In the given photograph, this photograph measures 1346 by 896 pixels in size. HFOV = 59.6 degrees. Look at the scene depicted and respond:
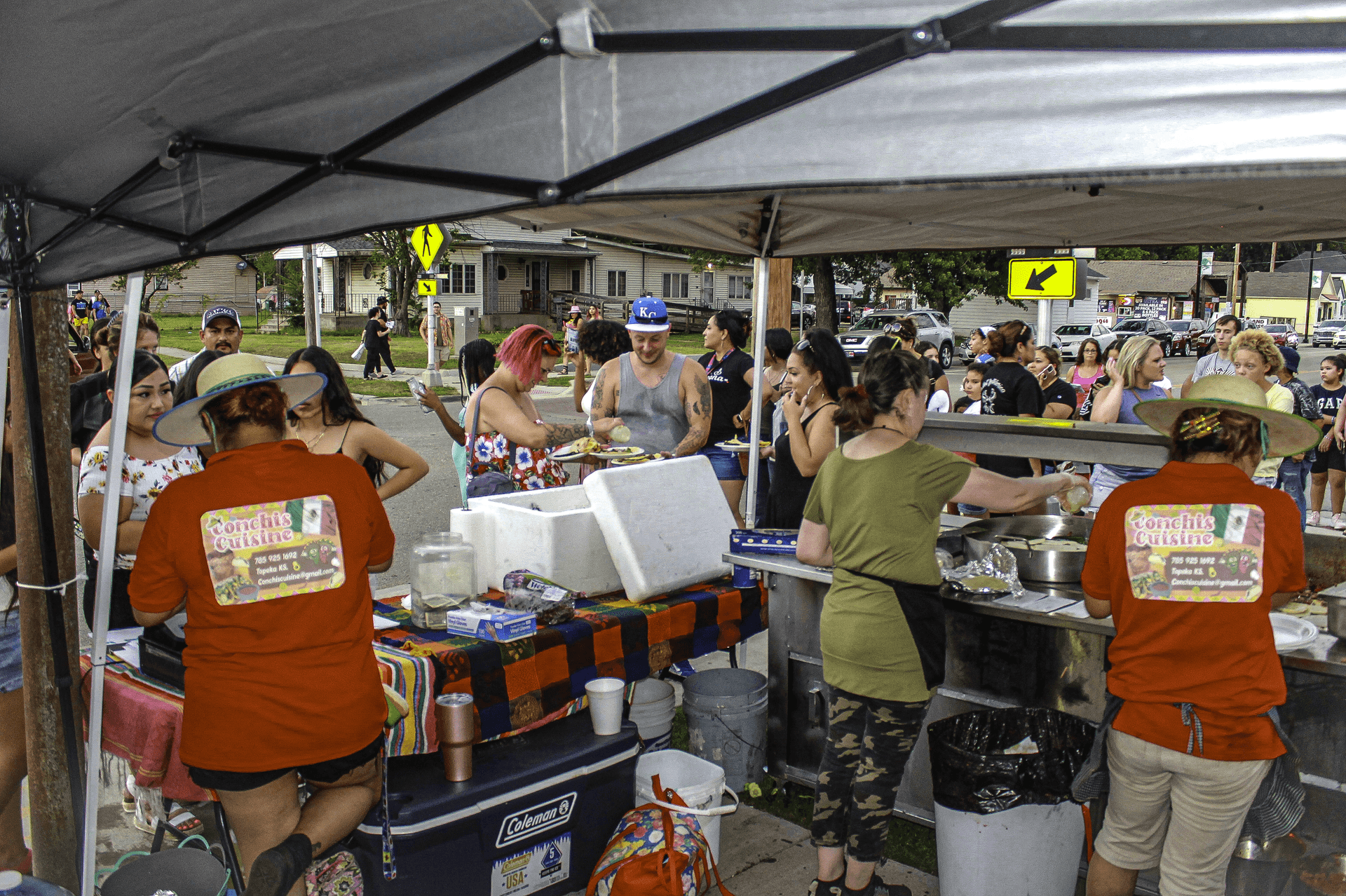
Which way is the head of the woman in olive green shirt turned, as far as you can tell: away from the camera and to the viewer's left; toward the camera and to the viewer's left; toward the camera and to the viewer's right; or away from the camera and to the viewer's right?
away from the camera and to the viewer's right

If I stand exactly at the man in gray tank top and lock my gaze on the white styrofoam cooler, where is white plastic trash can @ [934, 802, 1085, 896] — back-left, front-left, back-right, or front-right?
front-left

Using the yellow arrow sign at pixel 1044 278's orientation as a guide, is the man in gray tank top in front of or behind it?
in front

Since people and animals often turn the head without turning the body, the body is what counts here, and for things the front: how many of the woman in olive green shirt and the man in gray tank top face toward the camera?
1

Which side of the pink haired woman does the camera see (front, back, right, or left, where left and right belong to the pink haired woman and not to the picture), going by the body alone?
right

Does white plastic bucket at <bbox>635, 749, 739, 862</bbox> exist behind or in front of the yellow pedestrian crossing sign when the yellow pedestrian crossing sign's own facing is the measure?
in front

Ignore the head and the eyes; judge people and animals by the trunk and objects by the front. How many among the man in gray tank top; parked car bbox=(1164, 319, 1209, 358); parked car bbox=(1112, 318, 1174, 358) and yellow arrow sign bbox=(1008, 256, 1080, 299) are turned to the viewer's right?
0

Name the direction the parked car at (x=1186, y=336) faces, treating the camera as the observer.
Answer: facing the viewer and to the left of the viewer

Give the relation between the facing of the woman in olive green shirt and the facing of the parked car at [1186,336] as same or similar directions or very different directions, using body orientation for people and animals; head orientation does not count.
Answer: very different directions

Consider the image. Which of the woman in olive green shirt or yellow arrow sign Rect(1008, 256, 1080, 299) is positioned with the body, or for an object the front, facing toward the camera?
the yellow arrow sign

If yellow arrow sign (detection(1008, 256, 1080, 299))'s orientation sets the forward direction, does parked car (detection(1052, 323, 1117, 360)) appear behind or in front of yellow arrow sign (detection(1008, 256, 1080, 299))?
behind

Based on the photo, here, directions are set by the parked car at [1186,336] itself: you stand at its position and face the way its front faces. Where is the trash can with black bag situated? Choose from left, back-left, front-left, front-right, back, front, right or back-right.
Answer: front-left

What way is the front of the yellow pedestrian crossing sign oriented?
toward the camera

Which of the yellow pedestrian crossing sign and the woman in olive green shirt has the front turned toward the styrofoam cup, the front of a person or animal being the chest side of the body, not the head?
the yellow pedestrian crossing sign

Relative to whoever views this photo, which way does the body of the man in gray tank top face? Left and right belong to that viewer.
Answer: facing the viewer

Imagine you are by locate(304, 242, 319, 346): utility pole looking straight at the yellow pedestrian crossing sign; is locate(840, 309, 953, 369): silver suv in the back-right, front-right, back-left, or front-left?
front-left

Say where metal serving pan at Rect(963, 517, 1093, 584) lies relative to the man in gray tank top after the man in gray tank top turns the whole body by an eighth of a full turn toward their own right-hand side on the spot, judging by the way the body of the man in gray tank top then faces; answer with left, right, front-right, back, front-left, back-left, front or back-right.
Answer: left

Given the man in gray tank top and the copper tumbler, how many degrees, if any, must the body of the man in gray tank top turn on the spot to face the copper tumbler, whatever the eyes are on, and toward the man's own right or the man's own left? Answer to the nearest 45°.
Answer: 0° — they already face it

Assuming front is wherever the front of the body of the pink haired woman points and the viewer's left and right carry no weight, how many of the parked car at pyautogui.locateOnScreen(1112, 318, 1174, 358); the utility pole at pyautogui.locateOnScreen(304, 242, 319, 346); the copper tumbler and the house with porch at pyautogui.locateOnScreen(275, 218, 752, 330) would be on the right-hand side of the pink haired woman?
1

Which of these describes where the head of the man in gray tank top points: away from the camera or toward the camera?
toward the camera
